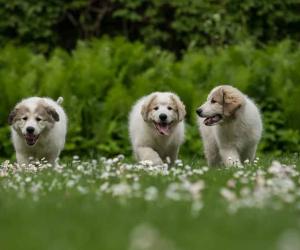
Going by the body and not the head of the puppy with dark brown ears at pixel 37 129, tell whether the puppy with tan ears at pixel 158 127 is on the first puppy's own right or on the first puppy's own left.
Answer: on the first puppy's own left

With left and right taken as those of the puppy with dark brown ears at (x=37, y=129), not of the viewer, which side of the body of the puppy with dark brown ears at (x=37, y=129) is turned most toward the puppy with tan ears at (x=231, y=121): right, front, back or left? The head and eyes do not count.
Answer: left

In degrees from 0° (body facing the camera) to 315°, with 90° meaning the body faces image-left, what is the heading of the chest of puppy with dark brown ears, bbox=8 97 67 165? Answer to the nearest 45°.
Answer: approximately 0°

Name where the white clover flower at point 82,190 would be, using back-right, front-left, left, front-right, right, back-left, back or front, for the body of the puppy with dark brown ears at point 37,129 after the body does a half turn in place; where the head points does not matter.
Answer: back
